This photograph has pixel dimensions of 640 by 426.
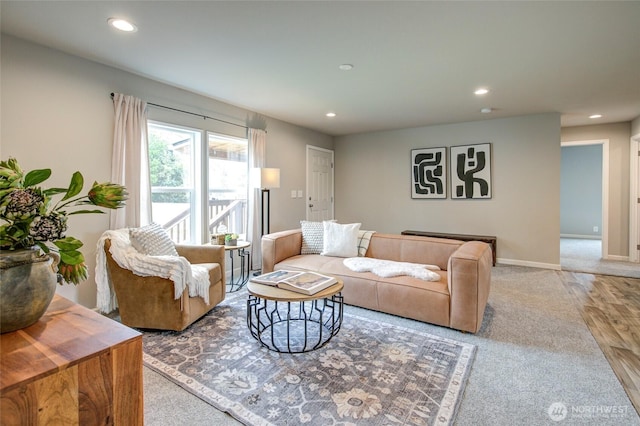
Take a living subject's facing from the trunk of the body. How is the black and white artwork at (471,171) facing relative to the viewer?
toward the camera

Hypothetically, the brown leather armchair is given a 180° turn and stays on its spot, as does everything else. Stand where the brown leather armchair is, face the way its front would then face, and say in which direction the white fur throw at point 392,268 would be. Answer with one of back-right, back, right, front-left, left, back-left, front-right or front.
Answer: back-right

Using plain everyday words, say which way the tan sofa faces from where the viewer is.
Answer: facing the viewer and to the left of the viewer

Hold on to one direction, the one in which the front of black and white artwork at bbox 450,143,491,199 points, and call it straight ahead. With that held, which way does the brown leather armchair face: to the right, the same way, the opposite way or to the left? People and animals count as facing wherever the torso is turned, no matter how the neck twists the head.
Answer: to the left

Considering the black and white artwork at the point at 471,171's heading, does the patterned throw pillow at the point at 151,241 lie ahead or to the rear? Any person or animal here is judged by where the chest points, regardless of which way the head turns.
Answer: ahead

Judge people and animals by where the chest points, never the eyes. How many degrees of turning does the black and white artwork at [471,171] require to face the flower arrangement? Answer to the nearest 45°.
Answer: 0° — it already faces it

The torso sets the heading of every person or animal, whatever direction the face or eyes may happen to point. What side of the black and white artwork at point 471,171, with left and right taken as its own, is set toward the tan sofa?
front

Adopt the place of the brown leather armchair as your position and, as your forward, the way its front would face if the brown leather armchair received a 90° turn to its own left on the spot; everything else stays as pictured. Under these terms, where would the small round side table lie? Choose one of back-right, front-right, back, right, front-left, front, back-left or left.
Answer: front

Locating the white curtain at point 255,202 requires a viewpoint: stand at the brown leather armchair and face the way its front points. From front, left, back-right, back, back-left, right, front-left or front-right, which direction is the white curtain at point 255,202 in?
left

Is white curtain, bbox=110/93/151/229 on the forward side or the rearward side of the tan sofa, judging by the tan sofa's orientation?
on the forward side

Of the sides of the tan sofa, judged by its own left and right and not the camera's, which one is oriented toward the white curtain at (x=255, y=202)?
right

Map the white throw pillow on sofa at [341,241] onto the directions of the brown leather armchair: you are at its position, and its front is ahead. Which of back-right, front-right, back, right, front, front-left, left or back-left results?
front-left
